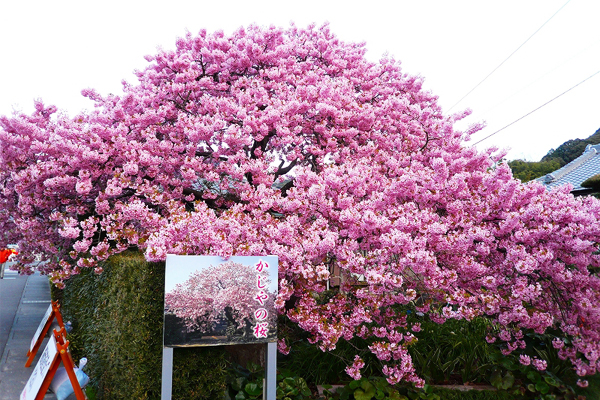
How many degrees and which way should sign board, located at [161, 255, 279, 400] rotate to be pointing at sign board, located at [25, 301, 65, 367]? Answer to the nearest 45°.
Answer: approximately 135° to its right

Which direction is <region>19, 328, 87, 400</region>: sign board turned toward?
to the viewer's left

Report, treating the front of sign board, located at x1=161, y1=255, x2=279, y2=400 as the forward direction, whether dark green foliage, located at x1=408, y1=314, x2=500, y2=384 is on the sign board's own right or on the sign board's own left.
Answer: on the sign board's own left

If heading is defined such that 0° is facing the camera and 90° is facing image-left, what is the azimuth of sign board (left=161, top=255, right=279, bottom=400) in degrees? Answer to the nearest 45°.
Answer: approximately 0°

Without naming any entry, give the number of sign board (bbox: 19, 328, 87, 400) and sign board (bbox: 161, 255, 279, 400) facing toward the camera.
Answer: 1

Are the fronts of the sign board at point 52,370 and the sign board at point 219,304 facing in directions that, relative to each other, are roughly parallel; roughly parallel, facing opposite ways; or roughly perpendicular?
roughly perpendicular
